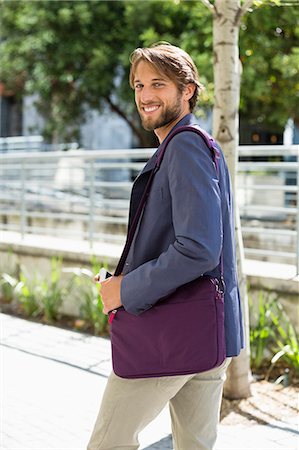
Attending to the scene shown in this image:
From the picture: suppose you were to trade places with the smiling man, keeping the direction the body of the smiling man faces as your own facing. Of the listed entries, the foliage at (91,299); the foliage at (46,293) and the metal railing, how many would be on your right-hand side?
3

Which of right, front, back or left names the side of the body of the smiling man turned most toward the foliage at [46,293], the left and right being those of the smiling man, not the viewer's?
right

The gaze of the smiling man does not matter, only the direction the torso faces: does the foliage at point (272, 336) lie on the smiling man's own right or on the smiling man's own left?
on the smiling man's own right

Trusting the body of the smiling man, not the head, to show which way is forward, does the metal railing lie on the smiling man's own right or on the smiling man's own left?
on the smiling man's own right

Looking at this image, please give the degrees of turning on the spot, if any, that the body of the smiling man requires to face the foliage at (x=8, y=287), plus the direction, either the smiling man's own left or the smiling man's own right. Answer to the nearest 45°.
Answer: approximately 90° to the smiling man's own right

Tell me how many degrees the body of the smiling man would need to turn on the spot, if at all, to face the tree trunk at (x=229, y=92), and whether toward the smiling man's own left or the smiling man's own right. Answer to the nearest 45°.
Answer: approximately 90° to the smiling man's own right

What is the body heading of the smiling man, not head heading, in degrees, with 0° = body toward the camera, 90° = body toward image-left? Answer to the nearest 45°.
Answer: approximately 90°

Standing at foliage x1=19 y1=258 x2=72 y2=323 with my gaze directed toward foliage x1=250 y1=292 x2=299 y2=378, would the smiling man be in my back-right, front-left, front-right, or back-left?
front-right

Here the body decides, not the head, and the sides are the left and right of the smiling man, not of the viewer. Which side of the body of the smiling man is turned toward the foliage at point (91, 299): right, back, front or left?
right
